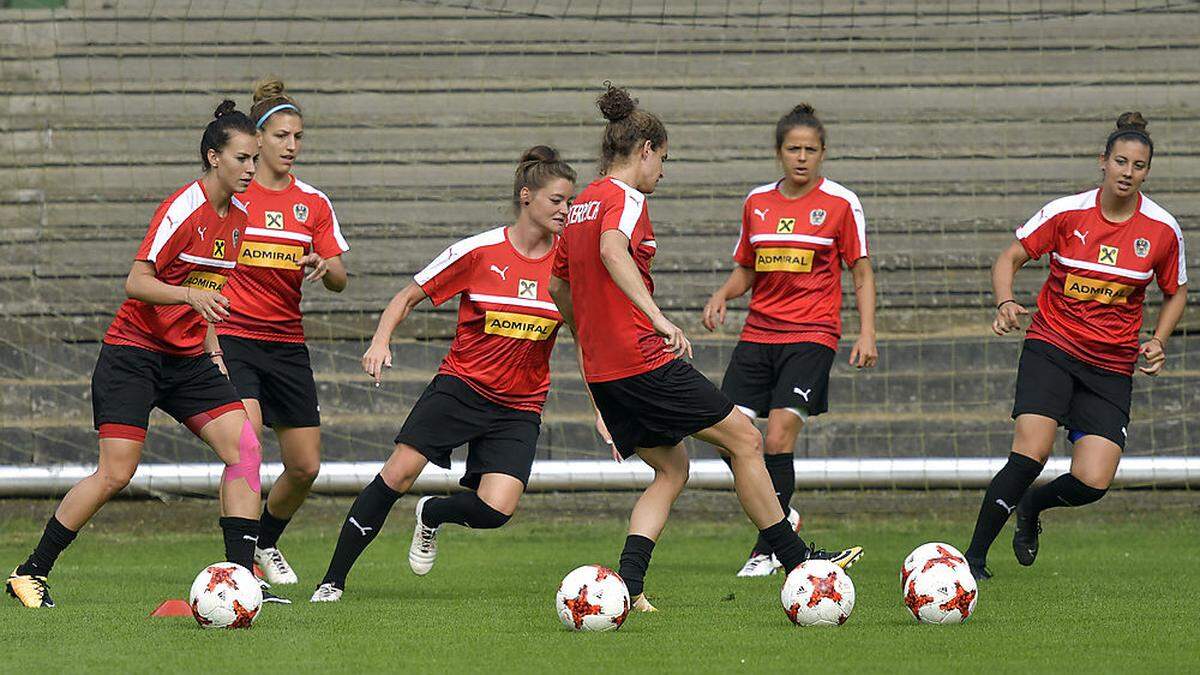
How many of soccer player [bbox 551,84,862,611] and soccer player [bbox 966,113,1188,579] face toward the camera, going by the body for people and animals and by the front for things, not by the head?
1

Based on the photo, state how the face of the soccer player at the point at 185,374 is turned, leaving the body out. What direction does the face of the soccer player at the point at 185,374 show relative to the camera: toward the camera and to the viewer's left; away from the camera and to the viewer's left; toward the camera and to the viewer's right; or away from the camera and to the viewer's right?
toward the camera and to the viewer's right

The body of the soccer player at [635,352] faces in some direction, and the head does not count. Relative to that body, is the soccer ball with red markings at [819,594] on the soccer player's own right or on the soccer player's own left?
on the soccer player's own right

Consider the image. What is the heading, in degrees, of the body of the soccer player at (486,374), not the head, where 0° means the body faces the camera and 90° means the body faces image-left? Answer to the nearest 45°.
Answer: approximately 315°

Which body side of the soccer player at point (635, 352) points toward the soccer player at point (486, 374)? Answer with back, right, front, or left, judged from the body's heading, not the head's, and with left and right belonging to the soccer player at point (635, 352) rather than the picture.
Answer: left

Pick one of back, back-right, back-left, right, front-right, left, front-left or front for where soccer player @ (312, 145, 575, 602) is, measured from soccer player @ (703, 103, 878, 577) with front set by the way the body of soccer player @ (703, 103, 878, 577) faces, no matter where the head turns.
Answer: front-right

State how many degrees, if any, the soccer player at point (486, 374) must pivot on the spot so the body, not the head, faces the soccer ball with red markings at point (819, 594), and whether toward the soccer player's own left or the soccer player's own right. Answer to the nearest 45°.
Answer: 0° — they already face it

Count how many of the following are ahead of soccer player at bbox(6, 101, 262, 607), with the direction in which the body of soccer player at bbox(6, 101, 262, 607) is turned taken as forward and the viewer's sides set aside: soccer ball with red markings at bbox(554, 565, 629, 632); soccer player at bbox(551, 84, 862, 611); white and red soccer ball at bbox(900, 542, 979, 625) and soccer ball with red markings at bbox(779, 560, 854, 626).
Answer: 4

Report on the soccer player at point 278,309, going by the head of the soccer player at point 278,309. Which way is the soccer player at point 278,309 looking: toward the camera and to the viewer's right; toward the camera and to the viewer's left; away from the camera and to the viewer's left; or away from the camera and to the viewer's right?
toward the camera and to the viewer's right

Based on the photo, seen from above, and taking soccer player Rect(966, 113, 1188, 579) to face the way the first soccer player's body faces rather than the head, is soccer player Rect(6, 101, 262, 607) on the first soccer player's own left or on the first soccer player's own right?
on the first soccer player's own right

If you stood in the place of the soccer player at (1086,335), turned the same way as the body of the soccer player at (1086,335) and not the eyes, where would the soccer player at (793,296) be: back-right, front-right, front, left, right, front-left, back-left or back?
right
